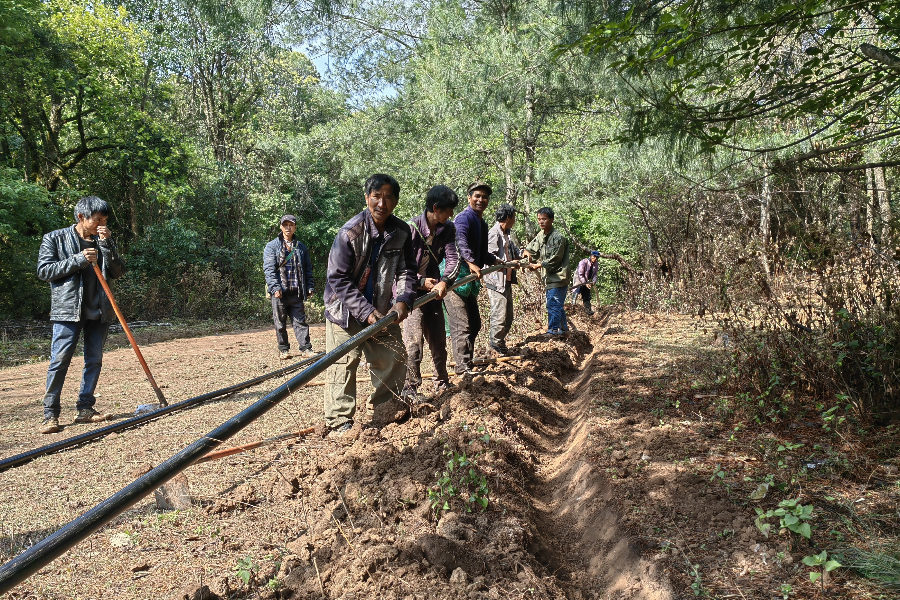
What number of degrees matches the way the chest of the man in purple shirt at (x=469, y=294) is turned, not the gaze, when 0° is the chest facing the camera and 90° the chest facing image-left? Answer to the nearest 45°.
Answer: approximately 315°

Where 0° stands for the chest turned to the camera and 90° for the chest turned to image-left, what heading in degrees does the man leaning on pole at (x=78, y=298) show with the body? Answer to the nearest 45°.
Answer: approximately 315°

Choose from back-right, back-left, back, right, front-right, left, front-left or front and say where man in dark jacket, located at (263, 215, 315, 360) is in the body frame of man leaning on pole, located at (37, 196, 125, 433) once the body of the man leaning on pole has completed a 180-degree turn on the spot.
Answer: right
